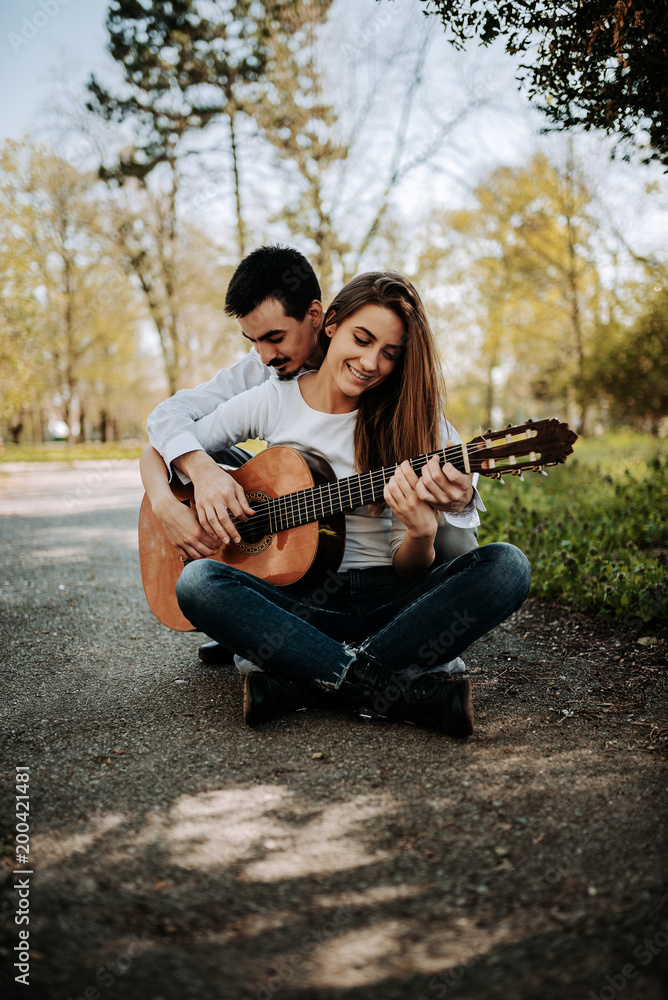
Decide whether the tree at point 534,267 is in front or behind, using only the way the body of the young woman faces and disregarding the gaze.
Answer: behind

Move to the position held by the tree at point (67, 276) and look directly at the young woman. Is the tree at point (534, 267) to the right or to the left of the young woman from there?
left

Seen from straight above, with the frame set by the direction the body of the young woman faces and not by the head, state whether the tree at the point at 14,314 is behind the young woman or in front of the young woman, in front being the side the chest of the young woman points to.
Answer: behind

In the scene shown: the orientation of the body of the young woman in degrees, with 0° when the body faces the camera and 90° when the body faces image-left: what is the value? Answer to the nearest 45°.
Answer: approximately 0°
